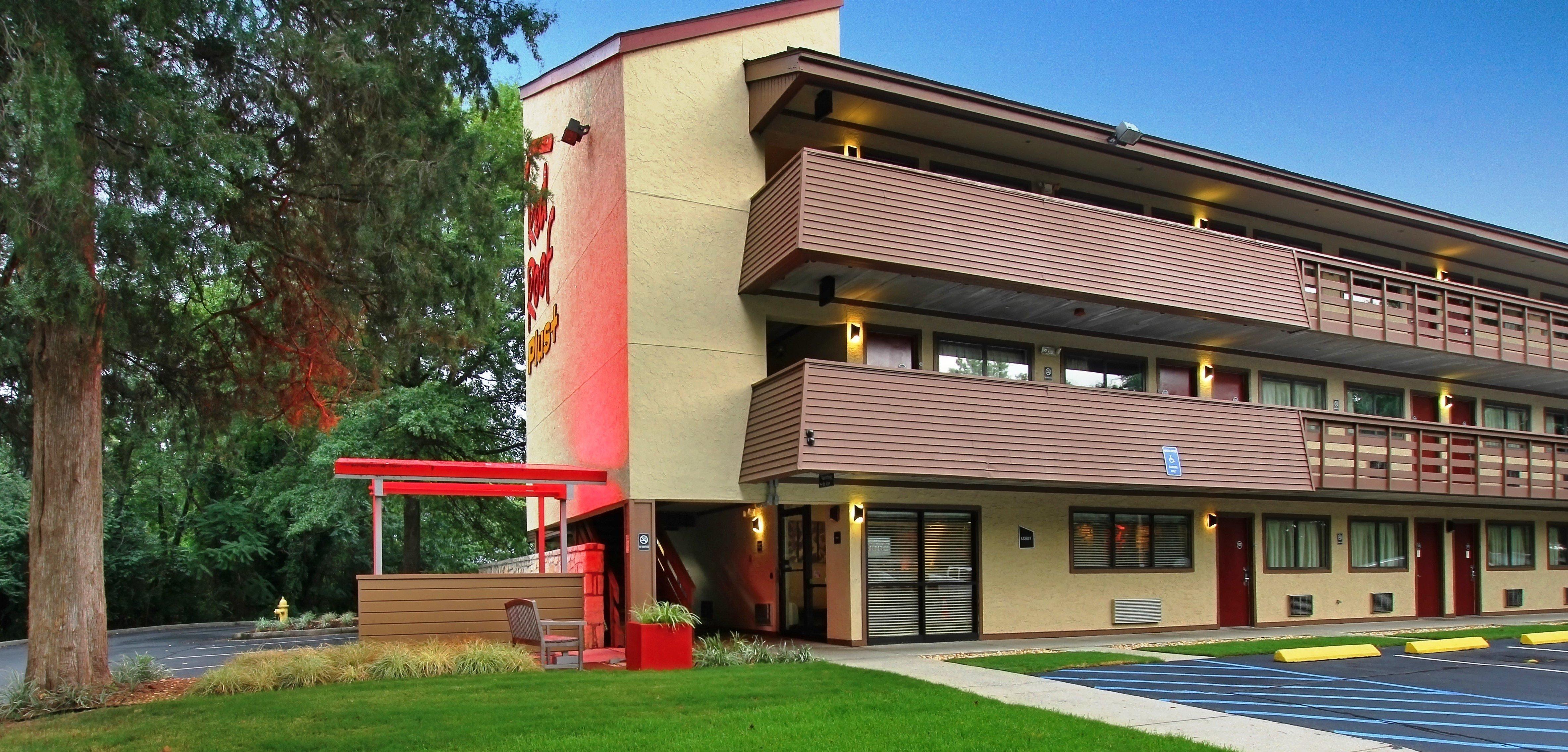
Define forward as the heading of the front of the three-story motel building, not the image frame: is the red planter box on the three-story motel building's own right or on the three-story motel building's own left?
on the three-story motel building's own right

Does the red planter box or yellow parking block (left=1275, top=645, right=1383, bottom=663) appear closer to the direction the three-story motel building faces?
the yellow parking block

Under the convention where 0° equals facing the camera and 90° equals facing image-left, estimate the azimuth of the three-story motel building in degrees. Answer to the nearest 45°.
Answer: approximately 315°

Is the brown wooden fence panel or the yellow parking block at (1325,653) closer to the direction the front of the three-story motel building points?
the yellow parking block

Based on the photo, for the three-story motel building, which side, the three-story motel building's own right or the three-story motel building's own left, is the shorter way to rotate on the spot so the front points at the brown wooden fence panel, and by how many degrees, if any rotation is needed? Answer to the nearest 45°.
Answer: approximately 90° to the three-story motel building's own right

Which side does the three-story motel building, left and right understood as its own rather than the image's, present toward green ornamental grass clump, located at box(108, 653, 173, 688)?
right

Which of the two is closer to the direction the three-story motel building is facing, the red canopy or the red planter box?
the red planter box
